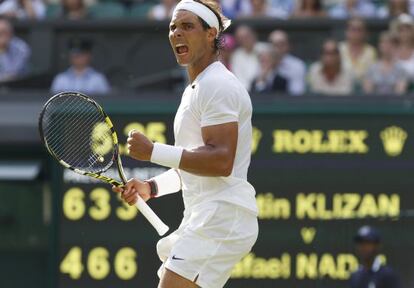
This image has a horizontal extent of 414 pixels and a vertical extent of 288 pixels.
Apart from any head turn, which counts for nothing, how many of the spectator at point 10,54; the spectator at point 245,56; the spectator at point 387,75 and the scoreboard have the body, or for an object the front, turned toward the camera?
4

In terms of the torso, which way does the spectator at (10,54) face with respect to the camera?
toward the camera

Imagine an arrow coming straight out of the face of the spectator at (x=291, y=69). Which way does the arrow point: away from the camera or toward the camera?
toward the camera

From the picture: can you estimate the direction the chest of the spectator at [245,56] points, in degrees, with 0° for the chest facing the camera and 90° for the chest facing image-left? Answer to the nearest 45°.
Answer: approximately 0°

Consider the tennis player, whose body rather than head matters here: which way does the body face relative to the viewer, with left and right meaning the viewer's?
facing to the left of the viewer

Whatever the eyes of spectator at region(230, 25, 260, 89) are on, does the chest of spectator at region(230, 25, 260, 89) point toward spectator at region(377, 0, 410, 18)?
no

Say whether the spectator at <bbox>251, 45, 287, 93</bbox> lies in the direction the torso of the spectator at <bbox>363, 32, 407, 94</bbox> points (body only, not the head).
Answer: no

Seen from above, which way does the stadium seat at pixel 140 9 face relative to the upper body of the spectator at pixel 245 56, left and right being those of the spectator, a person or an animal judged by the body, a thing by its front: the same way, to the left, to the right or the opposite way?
the same way

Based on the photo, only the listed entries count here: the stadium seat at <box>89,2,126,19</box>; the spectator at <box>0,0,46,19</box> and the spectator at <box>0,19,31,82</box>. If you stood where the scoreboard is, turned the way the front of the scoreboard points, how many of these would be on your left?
0

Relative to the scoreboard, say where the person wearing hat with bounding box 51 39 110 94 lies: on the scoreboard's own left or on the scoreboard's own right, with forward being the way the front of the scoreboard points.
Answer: on the scoreboard's own right

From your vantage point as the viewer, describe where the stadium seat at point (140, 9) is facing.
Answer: facing the viewer

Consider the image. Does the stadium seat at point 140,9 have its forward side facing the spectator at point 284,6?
no

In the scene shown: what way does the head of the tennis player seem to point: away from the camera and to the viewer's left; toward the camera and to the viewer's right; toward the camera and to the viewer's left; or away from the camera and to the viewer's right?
toward the camera and to the viewer's left

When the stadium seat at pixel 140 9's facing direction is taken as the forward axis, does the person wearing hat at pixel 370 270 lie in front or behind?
in front

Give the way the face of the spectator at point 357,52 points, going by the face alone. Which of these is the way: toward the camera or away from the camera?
toward the camera

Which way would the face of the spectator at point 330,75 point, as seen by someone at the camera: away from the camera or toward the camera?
toward the camera

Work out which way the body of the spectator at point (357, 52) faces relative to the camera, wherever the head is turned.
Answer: toward the camera

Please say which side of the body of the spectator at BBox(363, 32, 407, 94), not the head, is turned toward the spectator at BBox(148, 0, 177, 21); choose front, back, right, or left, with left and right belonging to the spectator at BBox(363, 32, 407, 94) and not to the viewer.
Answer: right
